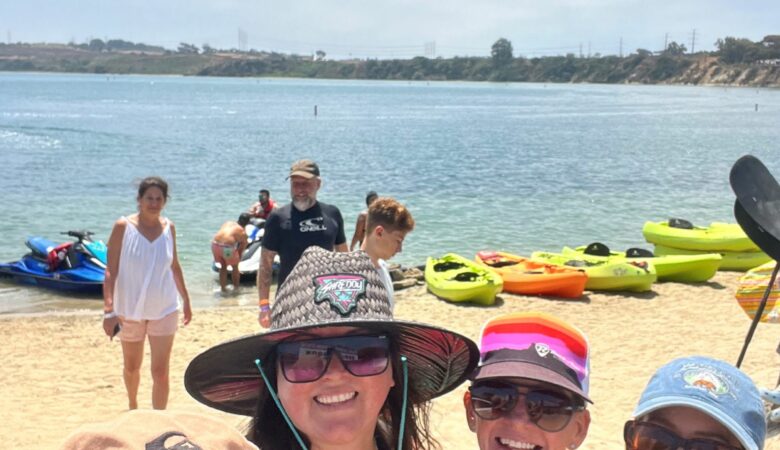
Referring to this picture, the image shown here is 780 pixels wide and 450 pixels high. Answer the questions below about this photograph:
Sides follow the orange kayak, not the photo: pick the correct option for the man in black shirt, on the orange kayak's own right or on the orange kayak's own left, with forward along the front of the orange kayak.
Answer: on the orange kayak's own right

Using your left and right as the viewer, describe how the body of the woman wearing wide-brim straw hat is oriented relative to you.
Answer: facing the viewer

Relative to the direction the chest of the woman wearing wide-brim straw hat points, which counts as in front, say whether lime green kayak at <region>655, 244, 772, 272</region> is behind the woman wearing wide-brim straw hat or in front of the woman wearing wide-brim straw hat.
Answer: behind

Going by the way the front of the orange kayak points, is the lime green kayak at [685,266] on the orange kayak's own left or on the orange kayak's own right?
on the orange kayak's own left

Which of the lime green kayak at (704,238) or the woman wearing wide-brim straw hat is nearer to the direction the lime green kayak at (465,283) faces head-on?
the woman wearing wide-brim straw hat

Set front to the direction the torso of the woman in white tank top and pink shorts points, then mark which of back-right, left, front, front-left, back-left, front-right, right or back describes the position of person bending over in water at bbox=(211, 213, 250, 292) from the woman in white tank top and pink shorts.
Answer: back

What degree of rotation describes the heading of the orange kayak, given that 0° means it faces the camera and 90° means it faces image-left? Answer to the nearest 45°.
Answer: approximately 315°

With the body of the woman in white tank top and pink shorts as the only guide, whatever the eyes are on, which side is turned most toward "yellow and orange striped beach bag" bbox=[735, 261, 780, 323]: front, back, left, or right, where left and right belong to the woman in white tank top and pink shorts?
left

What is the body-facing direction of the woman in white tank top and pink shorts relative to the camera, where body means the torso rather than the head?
toward the camera

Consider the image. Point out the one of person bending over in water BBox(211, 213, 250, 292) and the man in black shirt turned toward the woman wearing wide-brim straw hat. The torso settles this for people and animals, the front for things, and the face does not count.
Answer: the man in black shirt

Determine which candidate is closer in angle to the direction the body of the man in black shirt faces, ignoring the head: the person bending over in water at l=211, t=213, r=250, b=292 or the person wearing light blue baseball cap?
the person wearing light blue baseball cap

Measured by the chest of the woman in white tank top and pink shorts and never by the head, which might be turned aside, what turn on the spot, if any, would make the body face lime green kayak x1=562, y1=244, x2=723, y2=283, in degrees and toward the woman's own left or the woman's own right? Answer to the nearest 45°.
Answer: approximately 135° to the woman's own left

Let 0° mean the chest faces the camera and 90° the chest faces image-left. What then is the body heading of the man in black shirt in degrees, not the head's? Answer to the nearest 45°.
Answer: approximately 0°
